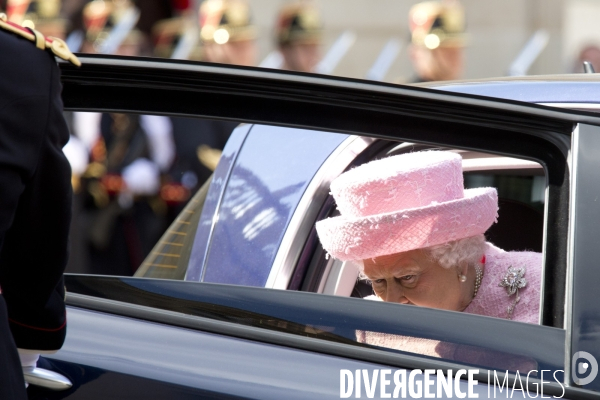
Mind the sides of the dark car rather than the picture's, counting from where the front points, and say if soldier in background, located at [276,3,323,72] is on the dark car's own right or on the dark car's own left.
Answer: on the dark car's own left

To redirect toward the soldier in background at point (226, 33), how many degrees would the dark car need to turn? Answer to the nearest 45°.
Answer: approximately 90° to its left

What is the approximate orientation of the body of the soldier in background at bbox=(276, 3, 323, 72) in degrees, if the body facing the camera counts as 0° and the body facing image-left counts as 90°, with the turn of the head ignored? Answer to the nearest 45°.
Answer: approximately 315°

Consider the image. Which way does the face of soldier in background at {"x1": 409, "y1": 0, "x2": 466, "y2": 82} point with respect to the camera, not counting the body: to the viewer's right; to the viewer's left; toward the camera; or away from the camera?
toward the camera

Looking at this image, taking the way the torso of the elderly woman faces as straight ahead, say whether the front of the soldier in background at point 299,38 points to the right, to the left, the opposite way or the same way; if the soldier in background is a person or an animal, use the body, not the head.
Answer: to the left

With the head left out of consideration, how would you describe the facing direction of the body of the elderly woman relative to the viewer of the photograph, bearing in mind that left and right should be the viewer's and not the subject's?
facing the viewer and to the left of the viewer

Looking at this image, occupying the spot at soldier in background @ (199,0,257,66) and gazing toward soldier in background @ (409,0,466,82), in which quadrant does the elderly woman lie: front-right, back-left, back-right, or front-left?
front-right

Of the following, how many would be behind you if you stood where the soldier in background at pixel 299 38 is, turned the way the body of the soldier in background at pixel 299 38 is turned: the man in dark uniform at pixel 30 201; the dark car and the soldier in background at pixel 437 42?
0

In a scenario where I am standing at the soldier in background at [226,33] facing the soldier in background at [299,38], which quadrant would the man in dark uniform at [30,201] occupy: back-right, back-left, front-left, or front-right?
back-right

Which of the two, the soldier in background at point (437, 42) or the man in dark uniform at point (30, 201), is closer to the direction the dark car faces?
the man in dark uniform

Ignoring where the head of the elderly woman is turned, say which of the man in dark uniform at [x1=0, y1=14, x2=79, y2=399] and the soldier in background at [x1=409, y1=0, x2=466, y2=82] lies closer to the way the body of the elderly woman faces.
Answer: the man in dark uniform

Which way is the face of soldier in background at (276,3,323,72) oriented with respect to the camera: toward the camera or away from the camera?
toward the camera

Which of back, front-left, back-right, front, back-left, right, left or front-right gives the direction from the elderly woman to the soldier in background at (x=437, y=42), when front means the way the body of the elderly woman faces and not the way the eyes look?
back-right

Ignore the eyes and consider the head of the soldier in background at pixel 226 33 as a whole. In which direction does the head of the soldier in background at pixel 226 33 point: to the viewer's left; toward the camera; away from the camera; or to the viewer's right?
toward the camera
